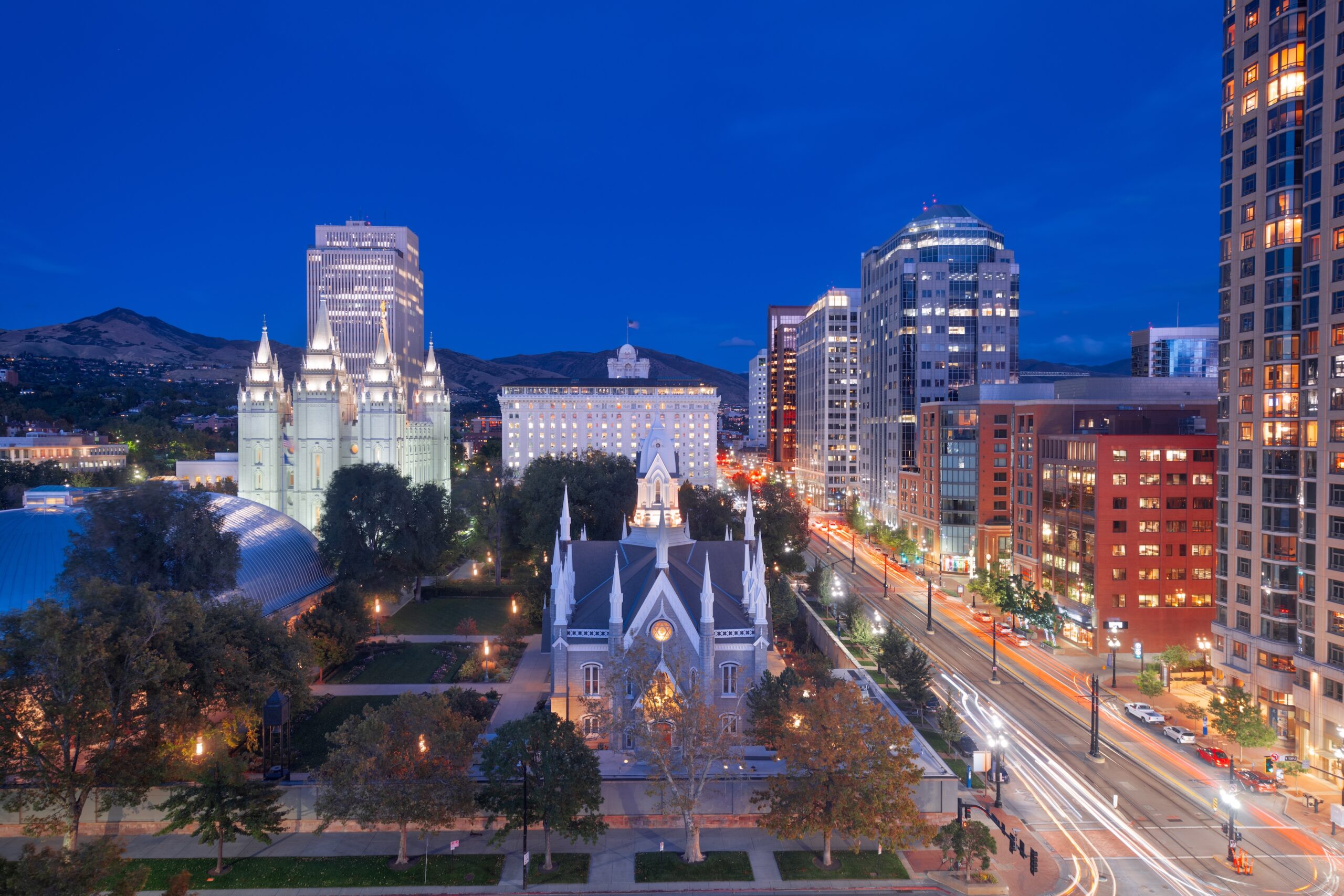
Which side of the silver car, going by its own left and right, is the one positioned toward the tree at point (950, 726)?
left

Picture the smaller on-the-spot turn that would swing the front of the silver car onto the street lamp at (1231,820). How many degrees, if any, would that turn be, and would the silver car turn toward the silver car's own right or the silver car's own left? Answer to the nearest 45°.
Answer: approximately 135° to the silver car's own left

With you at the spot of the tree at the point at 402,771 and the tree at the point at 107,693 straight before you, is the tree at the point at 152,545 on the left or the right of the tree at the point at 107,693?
right

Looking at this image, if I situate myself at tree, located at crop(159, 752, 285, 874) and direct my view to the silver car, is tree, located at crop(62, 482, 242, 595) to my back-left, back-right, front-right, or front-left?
back-left

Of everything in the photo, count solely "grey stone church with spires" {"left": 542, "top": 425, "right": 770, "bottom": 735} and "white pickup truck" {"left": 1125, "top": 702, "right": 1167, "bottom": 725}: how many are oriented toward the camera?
1

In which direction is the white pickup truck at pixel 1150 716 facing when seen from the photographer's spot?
facing away from the viewer and to the left of the viewer

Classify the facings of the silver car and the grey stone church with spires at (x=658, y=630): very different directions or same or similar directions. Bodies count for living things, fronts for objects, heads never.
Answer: very different directions

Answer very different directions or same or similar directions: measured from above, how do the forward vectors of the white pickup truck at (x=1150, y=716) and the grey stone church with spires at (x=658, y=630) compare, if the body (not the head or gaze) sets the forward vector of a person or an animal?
very different directions

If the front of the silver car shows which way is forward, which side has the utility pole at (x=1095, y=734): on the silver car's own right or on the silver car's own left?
on the silver car's own left

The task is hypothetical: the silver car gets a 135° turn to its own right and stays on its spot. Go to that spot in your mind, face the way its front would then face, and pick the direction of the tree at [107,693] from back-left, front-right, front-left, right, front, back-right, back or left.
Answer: back-right

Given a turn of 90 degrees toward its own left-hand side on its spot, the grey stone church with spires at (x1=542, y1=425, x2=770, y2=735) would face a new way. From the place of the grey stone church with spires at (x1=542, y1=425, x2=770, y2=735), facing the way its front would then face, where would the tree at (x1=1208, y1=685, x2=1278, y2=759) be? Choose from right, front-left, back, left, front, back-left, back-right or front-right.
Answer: front

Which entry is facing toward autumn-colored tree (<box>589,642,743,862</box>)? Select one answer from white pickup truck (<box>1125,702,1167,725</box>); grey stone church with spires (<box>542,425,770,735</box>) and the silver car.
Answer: the grey stone church with spires

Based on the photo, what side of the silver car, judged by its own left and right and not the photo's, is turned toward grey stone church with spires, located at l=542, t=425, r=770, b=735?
left

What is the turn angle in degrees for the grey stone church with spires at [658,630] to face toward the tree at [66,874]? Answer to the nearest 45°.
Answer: approximately 45° to its right

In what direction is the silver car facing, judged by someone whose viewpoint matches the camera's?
facing away from the viewer and to the left of the viewer

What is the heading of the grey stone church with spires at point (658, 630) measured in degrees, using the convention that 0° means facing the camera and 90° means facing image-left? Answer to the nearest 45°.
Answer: approximately 0°
